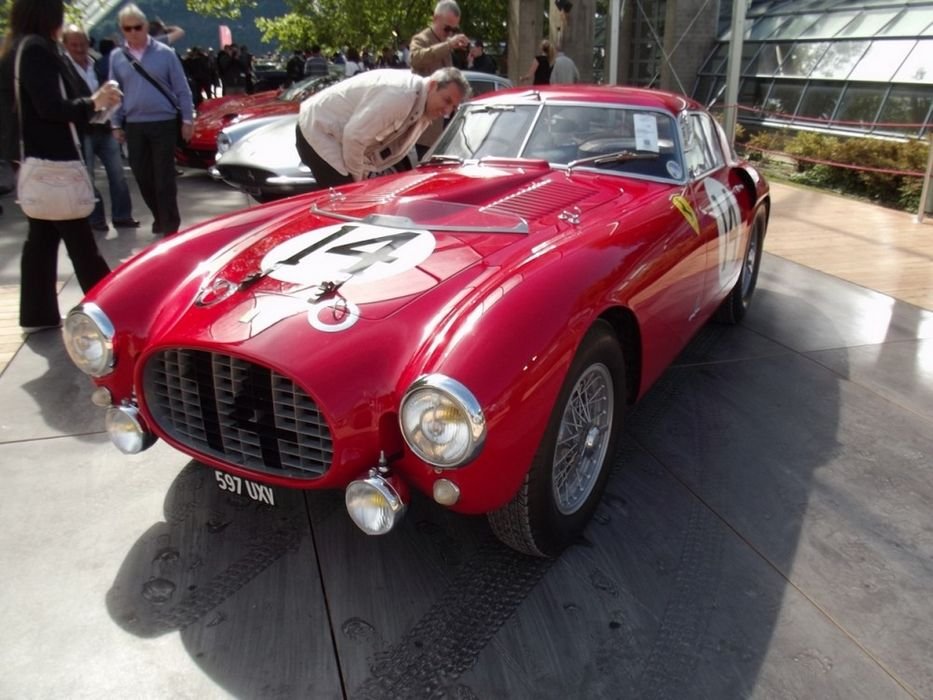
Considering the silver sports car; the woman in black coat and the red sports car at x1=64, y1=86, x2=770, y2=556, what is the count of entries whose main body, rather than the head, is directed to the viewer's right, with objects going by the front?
1

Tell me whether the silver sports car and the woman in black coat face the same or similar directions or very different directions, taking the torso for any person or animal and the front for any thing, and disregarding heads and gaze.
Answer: very different directions

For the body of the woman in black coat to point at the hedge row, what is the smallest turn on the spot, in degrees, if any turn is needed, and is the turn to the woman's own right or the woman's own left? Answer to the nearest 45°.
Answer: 0° — they already face it

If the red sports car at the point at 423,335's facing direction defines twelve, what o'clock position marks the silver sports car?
The silver sports car is roughly at 4 o'clock from the red sports car.

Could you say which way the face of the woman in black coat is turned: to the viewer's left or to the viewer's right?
to the viewer's right

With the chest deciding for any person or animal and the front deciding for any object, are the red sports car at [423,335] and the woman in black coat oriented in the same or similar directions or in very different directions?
very different directions

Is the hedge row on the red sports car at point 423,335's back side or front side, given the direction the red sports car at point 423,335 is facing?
on the back side

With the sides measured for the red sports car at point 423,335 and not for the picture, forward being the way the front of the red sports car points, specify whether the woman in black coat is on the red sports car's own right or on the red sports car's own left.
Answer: on the red sports car's own right

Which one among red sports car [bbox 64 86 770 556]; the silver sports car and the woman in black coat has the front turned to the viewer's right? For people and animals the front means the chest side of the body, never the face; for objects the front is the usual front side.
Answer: the woman in black coat

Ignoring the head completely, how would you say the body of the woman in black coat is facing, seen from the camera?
to the viewer's right

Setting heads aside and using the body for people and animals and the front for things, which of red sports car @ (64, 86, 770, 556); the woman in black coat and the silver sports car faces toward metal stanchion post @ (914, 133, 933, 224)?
the woman in black coat

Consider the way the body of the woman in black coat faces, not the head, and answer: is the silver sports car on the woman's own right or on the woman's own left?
on the woman's own left
